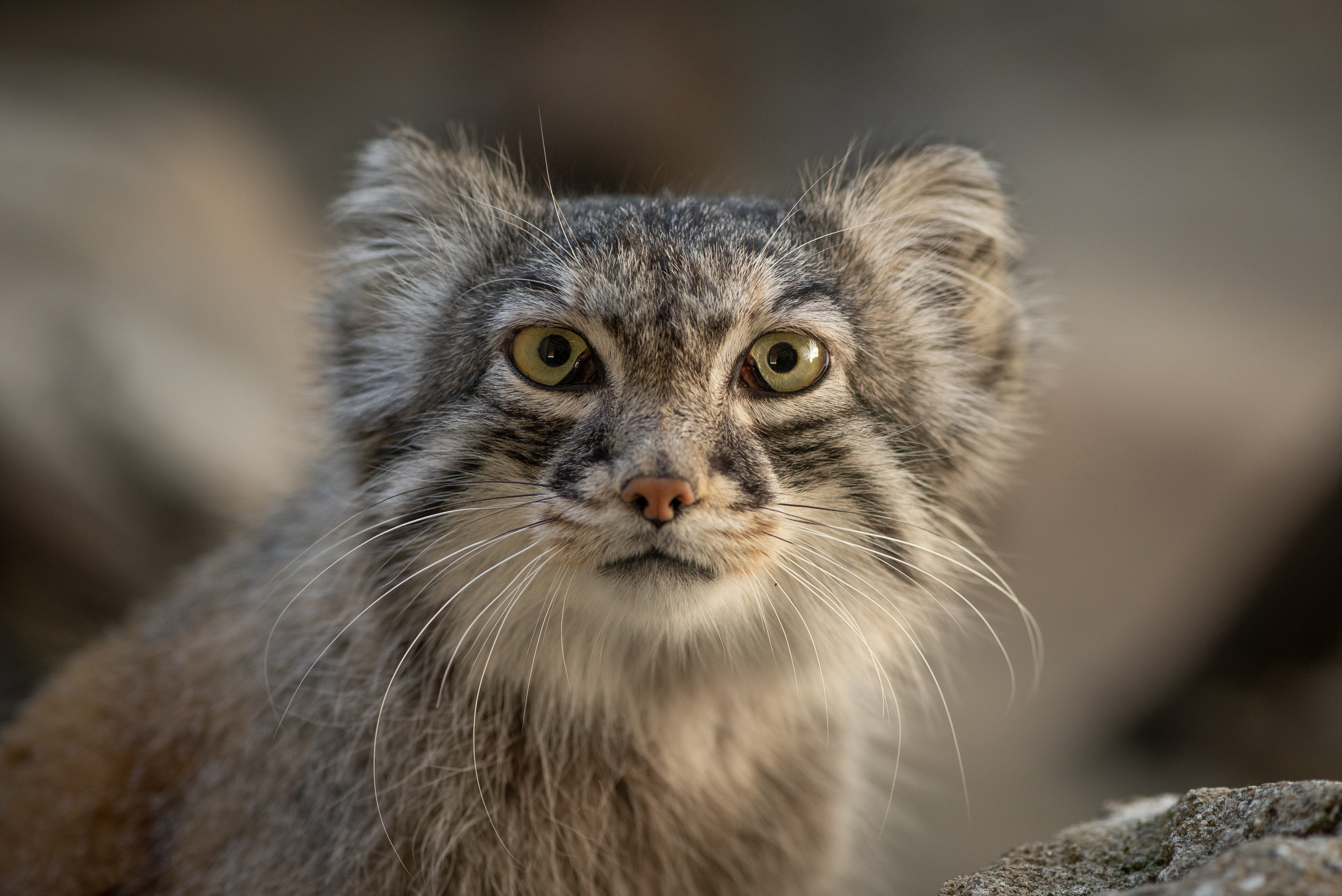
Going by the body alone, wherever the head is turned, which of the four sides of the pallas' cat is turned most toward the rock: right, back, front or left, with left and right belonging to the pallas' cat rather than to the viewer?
front

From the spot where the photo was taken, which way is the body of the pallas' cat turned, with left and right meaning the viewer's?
facing the viewer and to the right of the viewer
